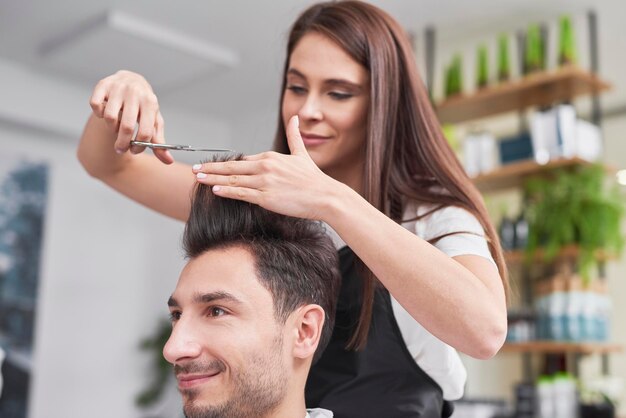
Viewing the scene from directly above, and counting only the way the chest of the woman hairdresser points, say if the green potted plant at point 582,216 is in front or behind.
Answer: behind

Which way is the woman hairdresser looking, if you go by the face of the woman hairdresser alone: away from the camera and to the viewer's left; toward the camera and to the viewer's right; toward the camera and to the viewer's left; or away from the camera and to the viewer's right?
toward the camera and to the viewer's left

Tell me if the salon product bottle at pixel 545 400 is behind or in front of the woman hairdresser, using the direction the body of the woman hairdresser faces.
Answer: behind

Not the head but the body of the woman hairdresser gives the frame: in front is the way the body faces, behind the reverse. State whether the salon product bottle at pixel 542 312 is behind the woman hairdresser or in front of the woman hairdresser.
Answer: behind

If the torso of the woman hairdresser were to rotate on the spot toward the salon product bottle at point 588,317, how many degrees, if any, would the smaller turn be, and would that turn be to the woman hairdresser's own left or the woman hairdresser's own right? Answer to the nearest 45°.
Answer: approximately 180°

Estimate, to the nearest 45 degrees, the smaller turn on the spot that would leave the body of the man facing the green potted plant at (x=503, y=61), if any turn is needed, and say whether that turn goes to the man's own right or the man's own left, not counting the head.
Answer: approximately 180°

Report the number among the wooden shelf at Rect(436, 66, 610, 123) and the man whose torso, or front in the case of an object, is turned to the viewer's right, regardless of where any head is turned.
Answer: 0

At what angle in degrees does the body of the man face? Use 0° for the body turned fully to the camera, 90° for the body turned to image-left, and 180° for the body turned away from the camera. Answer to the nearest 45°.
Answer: approximately 45°

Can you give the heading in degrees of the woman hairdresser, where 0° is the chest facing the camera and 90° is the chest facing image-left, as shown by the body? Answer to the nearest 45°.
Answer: approximately 45°

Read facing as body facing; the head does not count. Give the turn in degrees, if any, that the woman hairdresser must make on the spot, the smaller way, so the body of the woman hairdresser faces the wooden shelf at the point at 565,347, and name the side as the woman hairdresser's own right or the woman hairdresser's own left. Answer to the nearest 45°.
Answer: approximately 180°

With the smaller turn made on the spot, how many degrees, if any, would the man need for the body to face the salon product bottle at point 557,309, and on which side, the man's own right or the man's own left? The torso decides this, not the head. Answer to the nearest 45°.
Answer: approximately 180°
